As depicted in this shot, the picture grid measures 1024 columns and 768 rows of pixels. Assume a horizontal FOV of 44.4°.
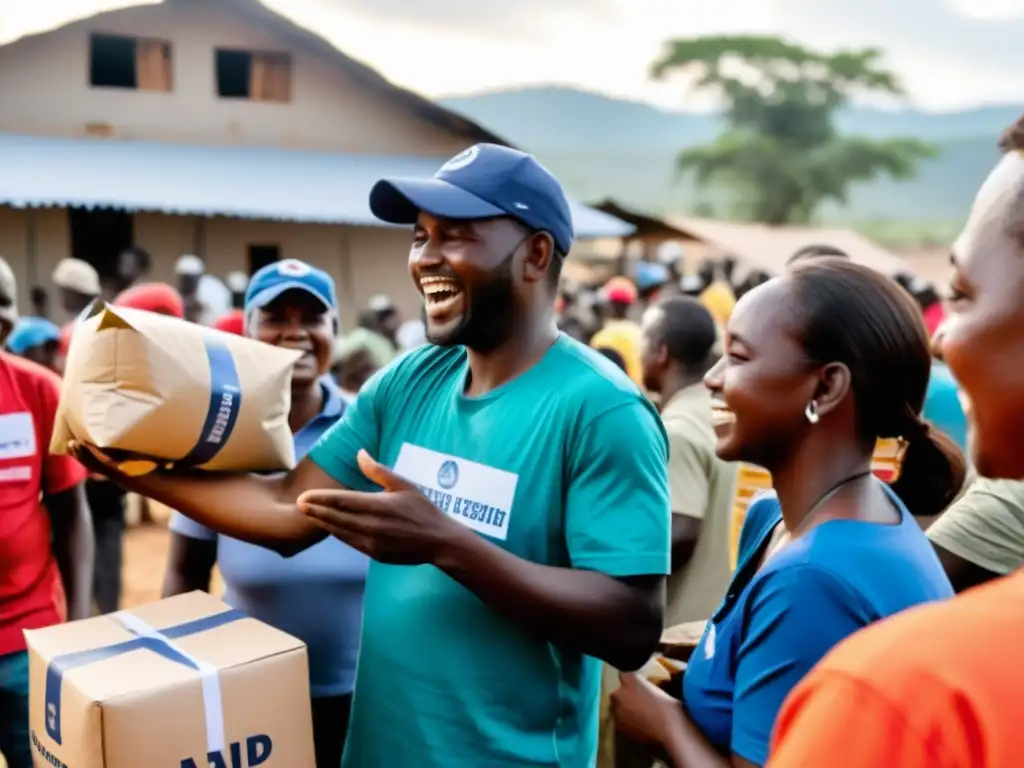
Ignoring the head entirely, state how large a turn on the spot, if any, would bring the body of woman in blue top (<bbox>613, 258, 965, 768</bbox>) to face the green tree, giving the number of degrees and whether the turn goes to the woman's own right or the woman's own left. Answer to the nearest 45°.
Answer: approximately 90° to the woman's own right

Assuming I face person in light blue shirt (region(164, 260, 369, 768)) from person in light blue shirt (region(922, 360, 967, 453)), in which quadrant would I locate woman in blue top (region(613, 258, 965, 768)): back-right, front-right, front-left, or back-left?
front-left

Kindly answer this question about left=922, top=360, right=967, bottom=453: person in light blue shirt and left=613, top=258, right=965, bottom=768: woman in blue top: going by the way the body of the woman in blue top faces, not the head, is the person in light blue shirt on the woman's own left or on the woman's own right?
on the woman's own right

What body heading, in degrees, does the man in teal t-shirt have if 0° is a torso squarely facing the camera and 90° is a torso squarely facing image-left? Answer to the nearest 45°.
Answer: approximately 45°

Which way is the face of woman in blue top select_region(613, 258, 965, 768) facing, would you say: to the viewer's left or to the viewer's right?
to the viewer's left

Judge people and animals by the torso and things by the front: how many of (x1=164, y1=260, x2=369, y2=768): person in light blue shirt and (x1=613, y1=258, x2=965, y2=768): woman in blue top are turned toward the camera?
1

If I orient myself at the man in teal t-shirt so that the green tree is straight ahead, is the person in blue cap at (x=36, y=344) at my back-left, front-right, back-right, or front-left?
front-left

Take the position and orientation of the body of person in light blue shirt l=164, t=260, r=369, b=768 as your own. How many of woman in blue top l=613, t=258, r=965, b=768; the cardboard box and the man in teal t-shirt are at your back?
0

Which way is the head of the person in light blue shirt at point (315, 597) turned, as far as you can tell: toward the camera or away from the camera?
toward the camera

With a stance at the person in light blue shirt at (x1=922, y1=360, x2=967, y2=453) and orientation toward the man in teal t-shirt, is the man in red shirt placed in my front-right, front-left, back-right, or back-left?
front-right

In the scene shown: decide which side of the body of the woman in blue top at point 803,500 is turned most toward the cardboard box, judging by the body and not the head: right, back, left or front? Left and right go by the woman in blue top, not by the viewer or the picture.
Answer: front

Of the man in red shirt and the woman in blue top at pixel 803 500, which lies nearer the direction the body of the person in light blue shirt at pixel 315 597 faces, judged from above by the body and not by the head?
the woman in blue top

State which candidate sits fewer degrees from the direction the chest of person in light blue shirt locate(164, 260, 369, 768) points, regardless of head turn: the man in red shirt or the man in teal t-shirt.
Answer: the man in teal t-shirt

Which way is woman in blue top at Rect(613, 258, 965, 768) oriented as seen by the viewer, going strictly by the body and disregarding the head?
to the viewer's left

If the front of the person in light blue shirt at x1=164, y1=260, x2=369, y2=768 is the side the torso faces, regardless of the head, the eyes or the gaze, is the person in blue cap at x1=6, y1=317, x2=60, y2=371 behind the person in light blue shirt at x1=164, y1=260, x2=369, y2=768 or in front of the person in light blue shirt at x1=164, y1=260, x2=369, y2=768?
behind

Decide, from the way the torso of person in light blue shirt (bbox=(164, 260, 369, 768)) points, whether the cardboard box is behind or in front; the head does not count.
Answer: in front

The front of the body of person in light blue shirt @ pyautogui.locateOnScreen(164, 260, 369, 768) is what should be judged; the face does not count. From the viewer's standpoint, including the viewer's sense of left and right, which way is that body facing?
facing the viewer
